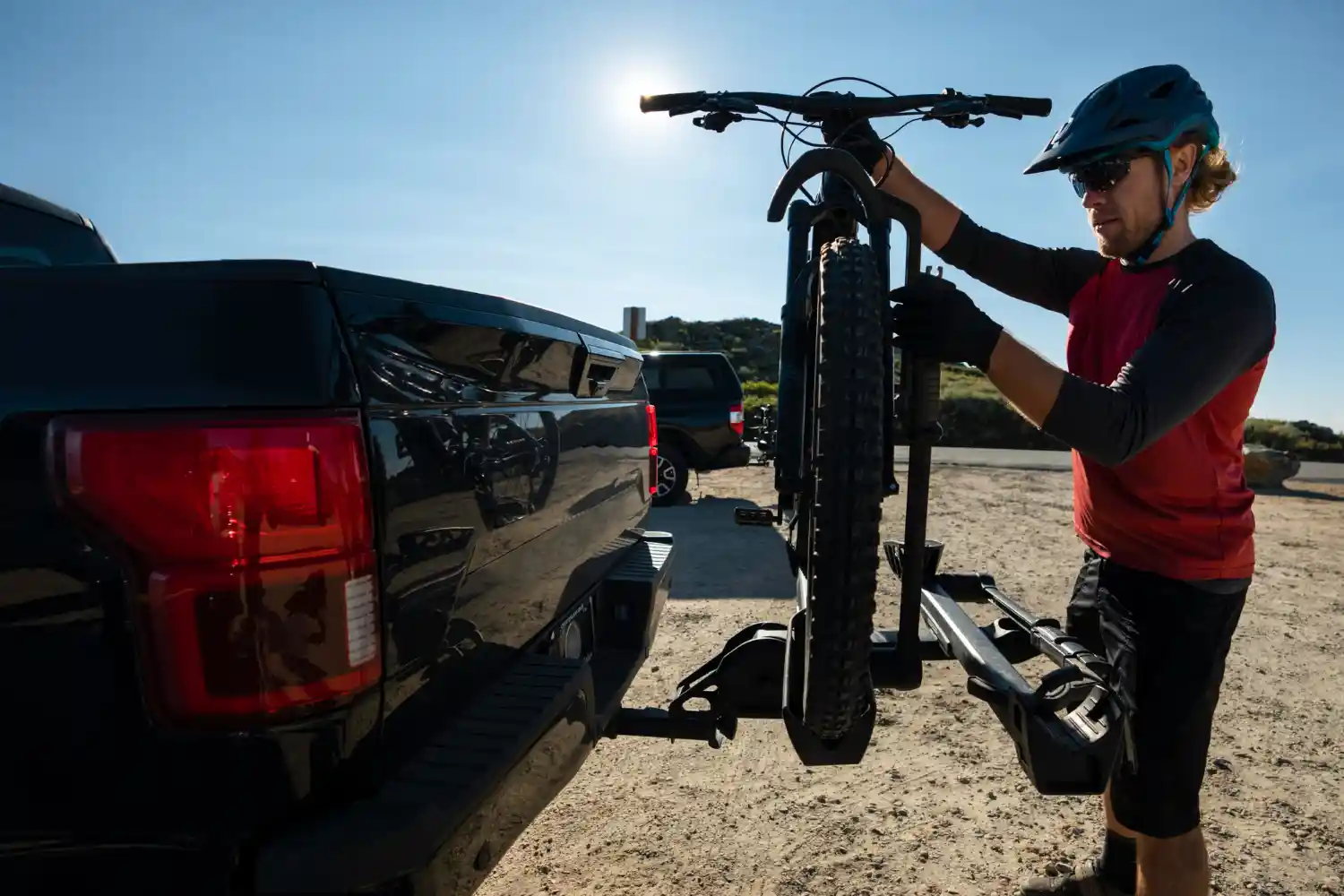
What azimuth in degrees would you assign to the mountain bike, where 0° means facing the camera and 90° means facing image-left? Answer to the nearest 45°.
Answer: approximately 0°

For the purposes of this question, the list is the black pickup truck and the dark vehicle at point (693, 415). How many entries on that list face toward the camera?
0

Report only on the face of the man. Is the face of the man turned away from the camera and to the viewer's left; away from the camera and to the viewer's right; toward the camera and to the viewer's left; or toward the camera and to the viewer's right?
toward the camera and to the viewer's left

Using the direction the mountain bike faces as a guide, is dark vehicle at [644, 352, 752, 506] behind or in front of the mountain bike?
behind

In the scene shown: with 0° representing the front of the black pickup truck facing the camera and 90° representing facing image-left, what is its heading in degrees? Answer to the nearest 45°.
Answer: approximately 135°

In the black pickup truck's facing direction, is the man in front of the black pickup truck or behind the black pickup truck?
behind

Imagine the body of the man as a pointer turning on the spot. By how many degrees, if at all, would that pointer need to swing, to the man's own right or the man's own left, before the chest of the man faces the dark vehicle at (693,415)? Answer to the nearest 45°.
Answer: approximately 90° to the man's own right

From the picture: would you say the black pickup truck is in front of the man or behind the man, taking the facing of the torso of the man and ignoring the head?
in front
